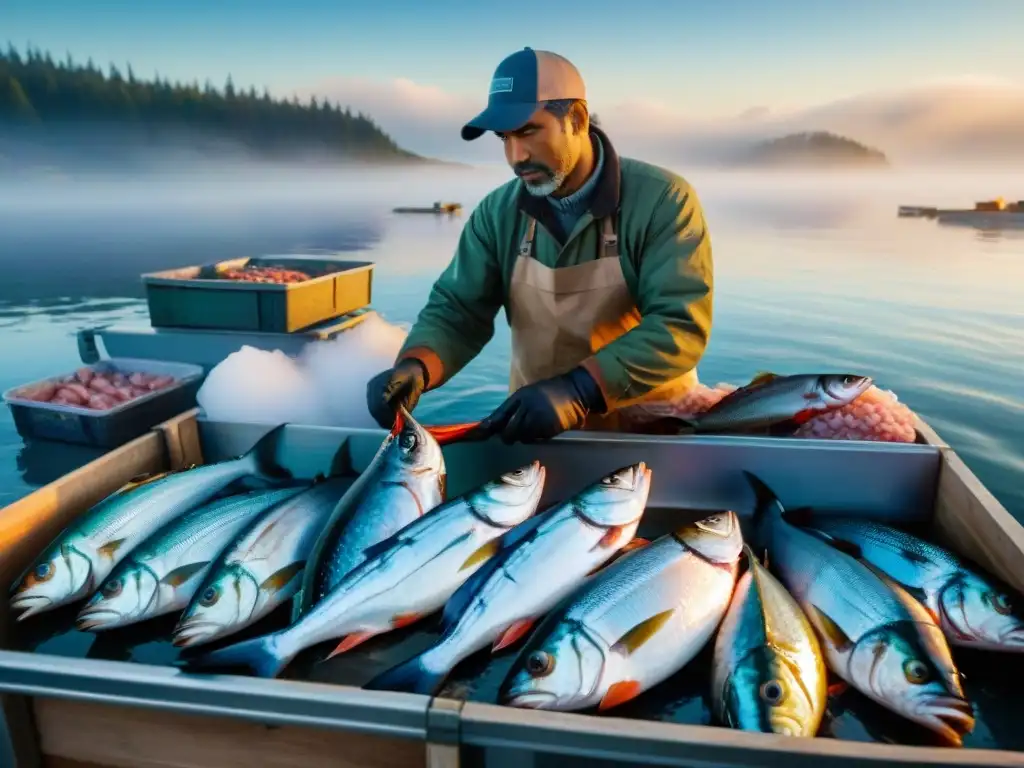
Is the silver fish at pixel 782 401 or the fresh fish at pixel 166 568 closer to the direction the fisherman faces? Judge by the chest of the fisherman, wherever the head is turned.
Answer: the fresh fish

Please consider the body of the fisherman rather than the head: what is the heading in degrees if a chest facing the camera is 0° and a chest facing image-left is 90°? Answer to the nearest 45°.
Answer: approximately 45°

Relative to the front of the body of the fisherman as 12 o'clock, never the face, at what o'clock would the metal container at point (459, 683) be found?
The metal container is roughly at 11 o'clock from the fisherman.

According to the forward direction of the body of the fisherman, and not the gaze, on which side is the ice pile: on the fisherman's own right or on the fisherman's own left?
on the fisherman's own right

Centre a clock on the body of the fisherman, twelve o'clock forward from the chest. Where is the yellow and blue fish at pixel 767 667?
The yellow and blue fish is roughly at 10 o'clock from the fisherman.

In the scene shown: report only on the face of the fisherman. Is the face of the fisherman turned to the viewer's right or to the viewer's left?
to the viewer's left

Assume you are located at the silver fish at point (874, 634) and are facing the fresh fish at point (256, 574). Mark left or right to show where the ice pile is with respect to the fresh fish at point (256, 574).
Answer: right
